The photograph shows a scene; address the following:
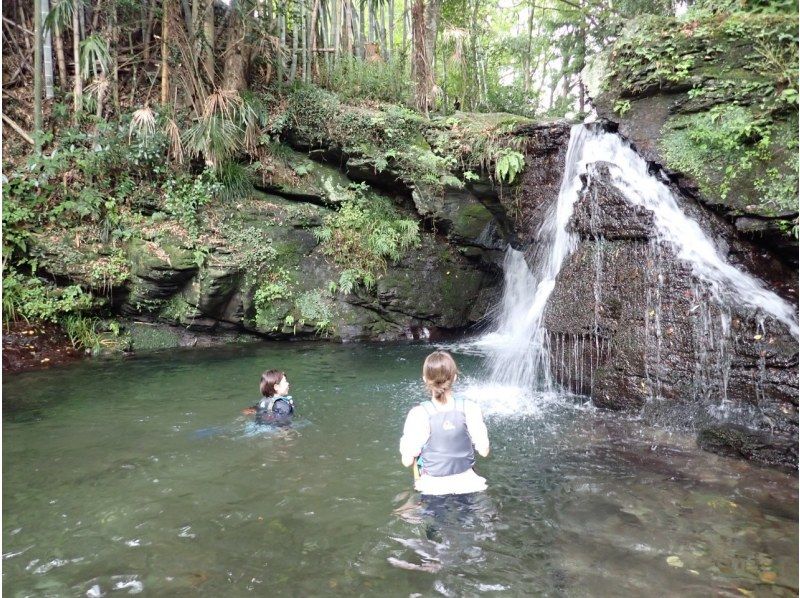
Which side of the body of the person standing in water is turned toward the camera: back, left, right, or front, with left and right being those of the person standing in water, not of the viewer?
back

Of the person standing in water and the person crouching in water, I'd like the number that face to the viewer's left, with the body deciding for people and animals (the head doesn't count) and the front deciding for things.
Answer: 0

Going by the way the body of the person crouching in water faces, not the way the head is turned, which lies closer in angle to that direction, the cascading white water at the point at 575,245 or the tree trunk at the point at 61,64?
the cascading white water

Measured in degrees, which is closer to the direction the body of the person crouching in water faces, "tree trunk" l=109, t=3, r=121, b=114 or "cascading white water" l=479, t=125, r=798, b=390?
the cascading white water

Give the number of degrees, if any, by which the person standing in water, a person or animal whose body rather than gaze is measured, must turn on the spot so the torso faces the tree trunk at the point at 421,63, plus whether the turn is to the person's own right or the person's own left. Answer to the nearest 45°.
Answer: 0° — they already face it

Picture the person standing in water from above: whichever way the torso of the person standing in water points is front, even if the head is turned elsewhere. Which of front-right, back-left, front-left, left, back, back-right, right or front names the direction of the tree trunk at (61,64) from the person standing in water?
front-left

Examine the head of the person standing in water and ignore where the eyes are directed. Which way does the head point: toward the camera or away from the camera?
away from the camera

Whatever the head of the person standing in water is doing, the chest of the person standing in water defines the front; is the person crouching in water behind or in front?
in front

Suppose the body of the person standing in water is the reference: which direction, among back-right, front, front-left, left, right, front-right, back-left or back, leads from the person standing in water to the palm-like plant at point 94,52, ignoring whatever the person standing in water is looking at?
front-left

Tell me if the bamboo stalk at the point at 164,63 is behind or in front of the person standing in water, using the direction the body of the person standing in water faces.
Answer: in front
